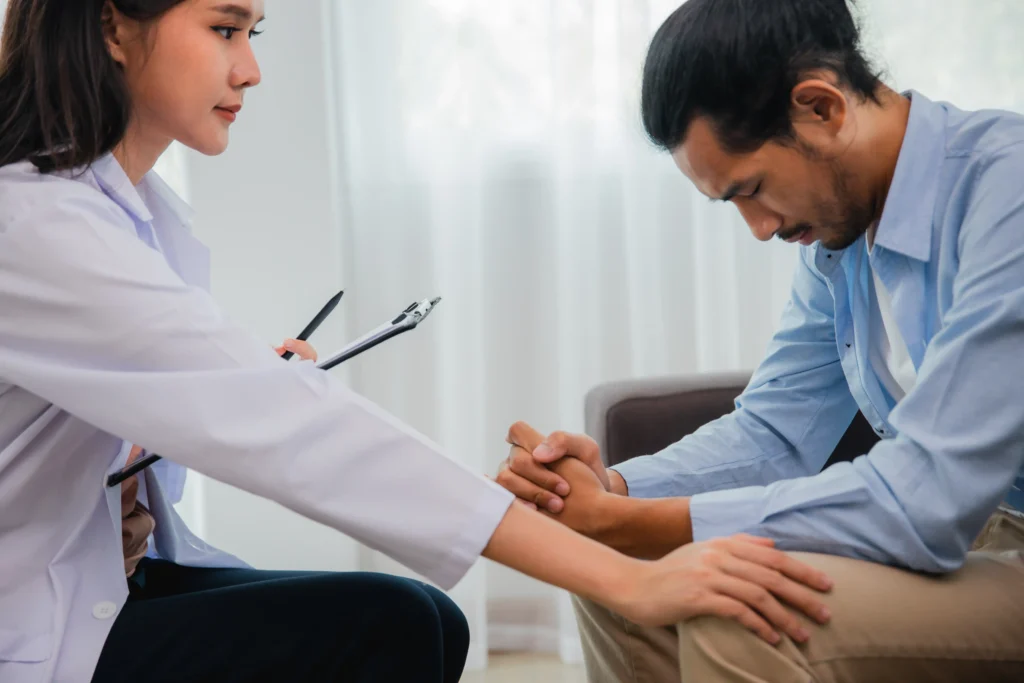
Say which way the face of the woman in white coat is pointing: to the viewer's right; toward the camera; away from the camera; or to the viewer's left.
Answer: to the viewer's right

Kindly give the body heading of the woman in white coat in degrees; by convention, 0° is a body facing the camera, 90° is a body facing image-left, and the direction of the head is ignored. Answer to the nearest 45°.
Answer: approximately 270°

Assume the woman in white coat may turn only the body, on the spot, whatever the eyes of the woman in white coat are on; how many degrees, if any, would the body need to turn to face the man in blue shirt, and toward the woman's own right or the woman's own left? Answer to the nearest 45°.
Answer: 0° — they already face them
